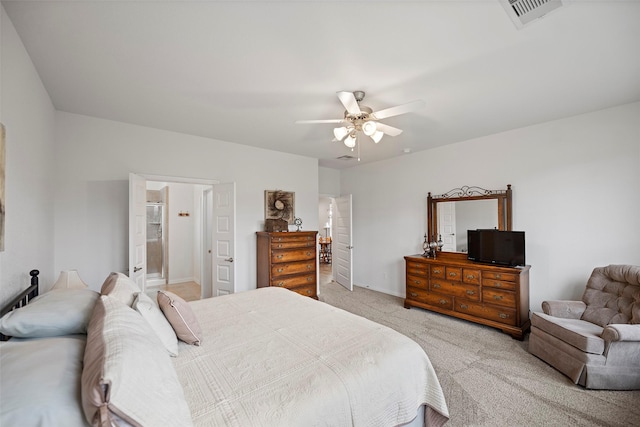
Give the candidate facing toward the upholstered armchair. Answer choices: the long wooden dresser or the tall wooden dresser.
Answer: the tall wooden dresser

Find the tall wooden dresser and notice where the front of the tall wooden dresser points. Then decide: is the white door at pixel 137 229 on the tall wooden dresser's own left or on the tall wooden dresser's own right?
on the tall wooden dresser's own right

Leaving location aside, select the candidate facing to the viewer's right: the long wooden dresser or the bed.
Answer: the bed

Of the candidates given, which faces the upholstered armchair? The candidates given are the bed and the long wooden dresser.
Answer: the bed

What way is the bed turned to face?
to the viewer's right

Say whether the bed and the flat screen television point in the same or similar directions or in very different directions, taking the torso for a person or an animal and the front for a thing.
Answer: very different directions

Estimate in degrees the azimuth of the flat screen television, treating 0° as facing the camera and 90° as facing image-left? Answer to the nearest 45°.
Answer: approximately 45°

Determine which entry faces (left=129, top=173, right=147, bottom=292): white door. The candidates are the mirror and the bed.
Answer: the mirror

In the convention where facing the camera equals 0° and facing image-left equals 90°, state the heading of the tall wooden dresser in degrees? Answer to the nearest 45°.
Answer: approximately 315°

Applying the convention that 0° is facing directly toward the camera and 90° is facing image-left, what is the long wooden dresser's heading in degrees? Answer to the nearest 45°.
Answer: approximately 45°

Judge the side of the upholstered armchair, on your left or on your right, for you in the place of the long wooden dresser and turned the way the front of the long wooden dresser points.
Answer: on your left
